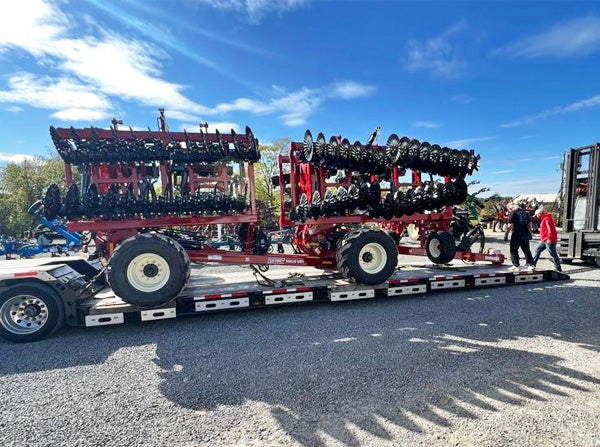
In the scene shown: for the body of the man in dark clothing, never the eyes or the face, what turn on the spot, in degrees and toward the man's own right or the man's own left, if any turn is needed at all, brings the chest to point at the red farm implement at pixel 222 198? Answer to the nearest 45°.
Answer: approximately 135° to the man's own left

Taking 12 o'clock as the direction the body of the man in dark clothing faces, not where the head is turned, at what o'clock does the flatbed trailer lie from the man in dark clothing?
The flatbed trailer is roughly at 7 o'clock from the man in dark clothing.

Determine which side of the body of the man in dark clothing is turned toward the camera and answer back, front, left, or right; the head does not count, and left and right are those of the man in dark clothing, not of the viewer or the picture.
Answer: back

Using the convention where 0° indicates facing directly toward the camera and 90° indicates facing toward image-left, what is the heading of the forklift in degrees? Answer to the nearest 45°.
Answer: approximately 45°

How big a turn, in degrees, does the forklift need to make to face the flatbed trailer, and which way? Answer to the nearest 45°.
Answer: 0° — it already faces it

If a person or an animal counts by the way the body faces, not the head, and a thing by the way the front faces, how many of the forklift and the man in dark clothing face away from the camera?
1

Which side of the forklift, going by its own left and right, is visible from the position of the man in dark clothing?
front

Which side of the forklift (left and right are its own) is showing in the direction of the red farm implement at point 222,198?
front
